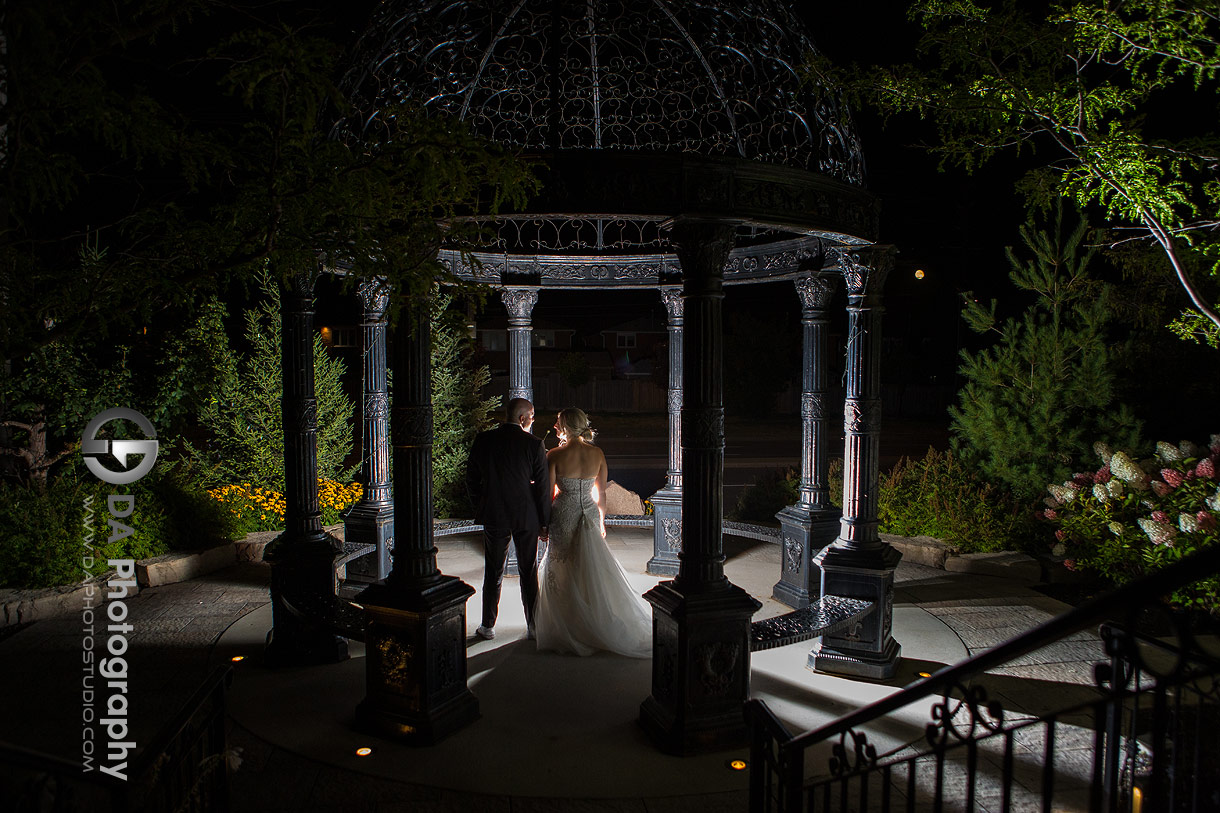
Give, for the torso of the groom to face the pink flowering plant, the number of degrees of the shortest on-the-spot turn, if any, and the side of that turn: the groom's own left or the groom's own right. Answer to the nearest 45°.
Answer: approximately 90° to the groom's own right

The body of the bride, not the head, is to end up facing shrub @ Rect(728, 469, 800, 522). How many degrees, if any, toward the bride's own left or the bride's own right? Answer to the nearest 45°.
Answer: approximately 45° to the bride's own right

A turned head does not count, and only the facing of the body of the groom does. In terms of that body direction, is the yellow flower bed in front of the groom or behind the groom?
in front

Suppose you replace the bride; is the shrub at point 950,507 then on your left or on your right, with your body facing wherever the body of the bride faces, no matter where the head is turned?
on your right

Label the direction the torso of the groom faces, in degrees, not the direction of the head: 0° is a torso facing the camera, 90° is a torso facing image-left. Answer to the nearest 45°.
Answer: approximately 180°

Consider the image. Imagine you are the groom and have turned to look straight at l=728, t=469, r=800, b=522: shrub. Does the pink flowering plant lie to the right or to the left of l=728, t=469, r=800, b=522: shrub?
right

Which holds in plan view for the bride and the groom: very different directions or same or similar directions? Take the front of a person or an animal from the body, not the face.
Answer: same or similar directions

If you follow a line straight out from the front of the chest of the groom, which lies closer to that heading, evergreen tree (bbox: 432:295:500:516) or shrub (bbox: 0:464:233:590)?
the evergreen tree

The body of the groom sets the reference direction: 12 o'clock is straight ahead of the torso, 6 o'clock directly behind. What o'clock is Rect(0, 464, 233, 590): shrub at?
The shrub is roughly at 10 o'clock from the groom.

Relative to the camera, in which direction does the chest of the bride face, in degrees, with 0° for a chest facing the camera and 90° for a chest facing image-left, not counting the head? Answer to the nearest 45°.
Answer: approximately 180°

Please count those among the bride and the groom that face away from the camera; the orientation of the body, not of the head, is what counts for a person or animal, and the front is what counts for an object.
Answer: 2

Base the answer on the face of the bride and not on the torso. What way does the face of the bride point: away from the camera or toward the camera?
away from the camera

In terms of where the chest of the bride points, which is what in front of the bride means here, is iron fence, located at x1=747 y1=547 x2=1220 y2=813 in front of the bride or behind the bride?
behind

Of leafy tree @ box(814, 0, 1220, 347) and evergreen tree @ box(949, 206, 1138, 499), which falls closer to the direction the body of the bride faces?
the evergreen tree

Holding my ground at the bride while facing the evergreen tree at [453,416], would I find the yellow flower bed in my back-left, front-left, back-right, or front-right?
front-left

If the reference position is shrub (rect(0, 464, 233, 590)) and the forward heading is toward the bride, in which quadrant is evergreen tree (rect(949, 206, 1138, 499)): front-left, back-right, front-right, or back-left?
front-left
